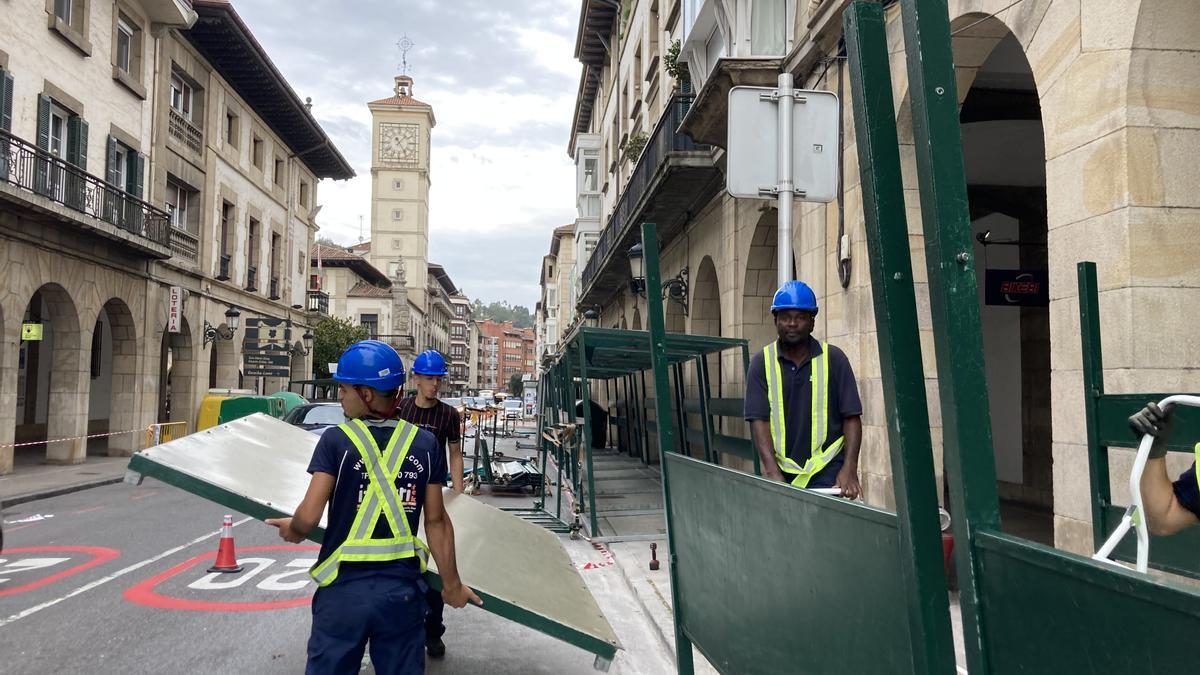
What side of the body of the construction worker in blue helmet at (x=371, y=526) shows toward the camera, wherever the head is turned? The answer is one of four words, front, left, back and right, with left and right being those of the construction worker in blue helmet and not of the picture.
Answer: back

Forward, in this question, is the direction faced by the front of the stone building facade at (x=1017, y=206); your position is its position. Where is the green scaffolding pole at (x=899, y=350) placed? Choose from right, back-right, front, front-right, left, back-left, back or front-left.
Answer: front-left

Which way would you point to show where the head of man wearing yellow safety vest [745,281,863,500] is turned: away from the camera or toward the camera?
toward the camera

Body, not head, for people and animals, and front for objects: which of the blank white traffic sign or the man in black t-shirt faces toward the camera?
the man in black t-shirt

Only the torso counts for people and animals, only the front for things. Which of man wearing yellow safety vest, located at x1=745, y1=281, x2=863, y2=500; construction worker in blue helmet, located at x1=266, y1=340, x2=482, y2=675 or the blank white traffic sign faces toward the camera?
the man wearing yellow safety vest

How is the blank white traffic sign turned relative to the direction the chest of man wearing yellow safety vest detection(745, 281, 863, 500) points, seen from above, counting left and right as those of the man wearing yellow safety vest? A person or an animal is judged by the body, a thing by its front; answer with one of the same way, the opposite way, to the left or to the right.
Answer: the opposite way

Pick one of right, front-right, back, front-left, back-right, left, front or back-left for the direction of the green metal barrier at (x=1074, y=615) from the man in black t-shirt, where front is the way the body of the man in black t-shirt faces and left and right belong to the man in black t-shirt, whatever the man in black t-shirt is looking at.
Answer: front

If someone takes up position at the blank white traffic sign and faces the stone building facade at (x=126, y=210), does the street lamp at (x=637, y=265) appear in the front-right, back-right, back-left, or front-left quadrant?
front-right

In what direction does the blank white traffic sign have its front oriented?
away from the camera

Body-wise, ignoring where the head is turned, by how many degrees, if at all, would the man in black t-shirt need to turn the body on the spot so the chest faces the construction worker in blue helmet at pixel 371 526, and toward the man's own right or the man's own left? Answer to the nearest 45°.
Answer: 0° — they already face them

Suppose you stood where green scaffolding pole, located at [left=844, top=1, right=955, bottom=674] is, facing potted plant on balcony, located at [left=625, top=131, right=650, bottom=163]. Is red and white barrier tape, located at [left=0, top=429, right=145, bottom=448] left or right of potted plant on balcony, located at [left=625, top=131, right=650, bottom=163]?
left

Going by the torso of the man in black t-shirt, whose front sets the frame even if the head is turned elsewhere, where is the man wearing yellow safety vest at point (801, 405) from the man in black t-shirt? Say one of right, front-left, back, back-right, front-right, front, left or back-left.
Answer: front-left

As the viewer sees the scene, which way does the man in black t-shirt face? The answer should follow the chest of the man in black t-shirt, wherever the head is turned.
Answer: toward the camera

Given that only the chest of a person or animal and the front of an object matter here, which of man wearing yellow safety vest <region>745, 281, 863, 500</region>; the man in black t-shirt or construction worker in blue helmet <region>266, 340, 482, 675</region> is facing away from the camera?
the construction worker in blue helmet

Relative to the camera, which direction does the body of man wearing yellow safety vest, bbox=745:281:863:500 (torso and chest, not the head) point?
toward the camera

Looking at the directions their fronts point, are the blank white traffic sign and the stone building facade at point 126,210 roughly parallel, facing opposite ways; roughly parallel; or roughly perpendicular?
roughly perpendicular

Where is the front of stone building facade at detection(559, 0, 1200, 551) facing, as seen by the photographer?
facing the viewer and to the left of the viewer

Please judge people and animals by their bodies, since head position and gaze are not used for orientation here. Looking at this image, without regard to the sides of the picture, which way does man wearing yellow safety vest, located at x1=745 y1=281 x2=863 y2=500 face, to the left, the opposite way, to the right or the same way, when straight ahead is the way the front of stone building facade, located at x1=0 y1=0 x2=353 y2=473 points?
to the right

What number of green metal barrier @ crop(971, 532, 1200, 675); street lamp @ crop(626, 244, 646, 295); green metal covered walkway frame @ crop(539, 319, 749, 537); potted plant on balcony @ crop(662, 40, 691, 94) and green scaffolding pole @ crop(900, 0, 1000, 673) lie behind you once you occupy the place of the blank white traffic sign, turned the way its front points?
2
